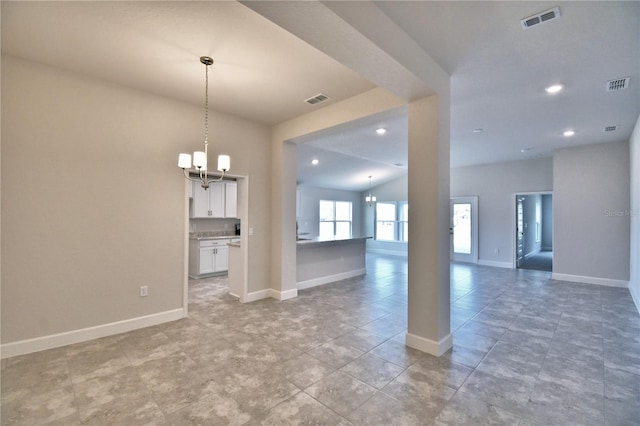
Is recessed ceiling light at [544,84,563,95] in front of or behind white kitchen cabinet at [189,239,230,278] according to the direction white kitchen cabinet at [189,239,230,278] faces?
in front

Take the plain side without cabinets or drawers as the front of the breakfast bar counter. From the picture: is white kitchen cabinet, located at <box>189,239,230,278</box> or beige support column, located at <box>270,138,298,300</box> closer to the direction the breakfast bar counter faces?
the beige support column

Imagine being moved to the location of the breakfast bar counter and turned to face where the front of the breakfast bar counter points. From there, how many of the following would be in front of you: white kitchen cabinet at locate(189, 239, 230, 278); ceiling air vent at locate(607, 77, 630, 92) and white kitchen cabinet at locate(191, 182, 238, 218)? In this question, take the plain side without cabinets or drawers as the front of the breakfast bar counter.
1

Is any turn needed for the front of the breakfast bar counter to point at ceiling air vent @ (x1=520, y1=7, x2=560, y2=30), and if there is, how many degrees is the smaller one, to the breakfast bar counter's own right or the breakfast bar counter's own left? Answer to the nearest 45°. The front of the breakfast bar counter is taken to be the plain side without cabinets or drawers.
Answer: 0° — it already faces it

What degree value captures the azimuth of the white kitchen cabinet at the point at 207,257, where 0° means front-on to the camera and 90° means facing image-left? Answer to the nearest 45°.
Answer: approximately 315°

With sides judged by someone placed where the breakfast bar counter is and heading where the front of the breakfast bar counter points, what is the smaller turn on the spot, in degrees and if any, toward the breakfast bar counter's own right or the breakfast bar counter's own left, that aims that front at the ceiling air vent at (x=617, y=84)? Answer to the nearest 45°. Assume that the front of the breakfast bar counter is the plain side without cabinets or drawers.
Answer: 0° — it already faces it

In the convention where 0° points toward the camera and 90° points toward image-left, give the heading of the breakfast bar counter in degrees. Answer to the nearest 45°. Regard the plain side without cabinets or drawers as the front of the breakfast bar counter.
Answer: approximately 315°

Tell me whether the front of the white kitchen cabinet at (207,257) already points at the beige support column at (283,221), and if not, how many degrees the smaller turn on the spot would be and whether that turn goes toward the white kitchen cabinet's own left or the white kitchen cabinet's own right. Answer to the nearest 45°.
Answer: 0° — it already faces it

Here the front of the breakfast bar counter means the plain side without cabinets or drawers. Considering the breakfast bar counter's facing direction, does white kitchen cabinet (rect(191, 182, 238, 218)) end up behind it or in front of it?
behind

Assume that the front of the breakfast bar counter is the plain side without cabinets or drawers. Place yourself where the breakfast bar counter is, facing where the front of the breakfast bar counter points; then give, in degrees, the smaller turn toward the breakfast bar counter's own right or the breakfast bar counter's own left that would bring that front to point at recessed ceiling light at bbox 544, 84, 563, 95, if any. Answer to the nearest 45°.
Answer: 0° — it already faces it
